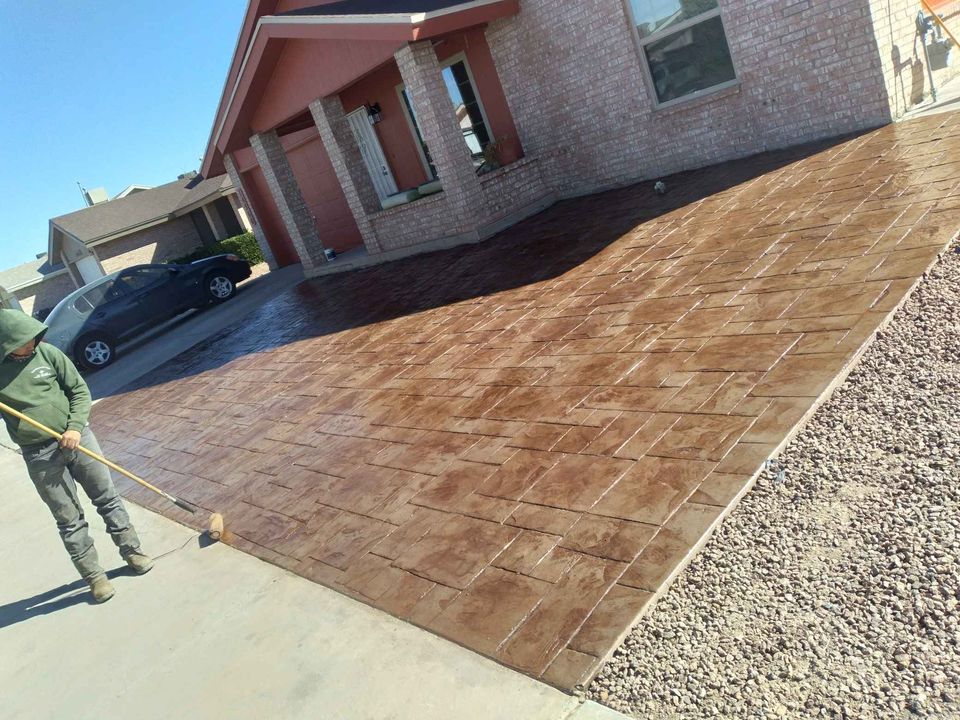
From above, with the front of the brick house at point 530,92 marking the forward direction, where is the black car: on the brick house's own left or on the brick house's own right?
on the brick house's own right

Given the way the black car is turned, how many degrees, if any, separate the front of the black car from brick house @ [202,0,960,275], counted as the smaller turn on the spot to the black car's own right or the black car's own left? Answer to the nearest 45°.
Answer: approximately 90° to the black car's own right

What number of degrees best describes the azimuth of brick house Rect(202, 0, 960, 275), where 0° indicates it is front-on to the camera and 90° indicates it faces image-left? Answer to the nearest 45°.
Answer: approximately 45°

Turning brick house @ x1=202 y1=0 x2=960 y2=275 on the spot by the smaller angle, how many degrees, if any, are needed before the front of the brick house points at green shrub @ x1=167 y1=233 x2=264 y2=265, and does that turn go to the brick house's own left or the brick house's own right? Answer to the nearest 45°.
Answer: approximately 90° to the brick house's own right

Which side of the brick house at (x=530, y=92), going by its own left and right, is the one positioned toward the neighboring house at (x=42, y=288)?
right

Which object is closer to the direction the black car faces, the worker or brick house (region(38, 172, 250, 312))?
the brick house

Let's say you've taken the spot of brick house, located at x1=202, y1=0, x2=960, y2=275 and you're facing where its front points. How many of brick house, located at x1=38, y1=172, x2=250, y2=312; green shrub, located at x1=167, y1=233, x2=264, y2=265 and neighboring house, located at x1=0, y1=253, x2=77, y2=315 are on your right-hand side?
3

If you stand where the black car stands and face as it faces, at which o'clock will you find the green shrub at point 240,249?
The green shrub is roughly at 11 o'clock from the black car.

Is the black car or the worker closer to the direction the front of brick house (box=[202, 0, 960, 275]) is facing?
the worker
